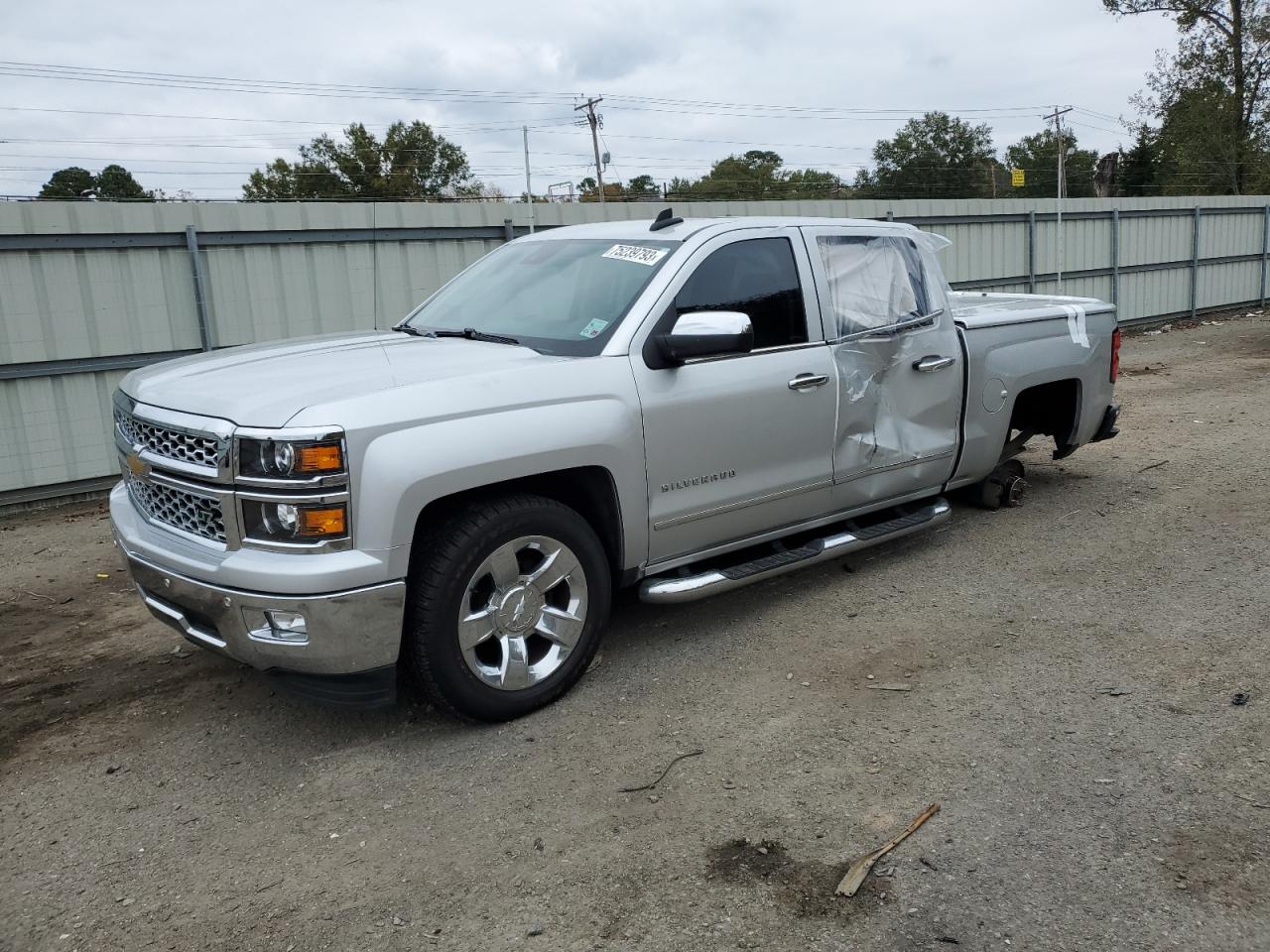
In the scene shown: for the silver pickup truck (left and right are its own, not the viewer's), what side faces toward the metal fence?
right

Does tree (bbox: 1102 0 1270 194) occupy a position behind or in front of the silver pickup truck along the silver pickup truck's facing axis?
behind

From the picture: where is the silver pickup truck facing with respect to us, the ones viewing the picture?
facing the viewer and to the left of the viewer
